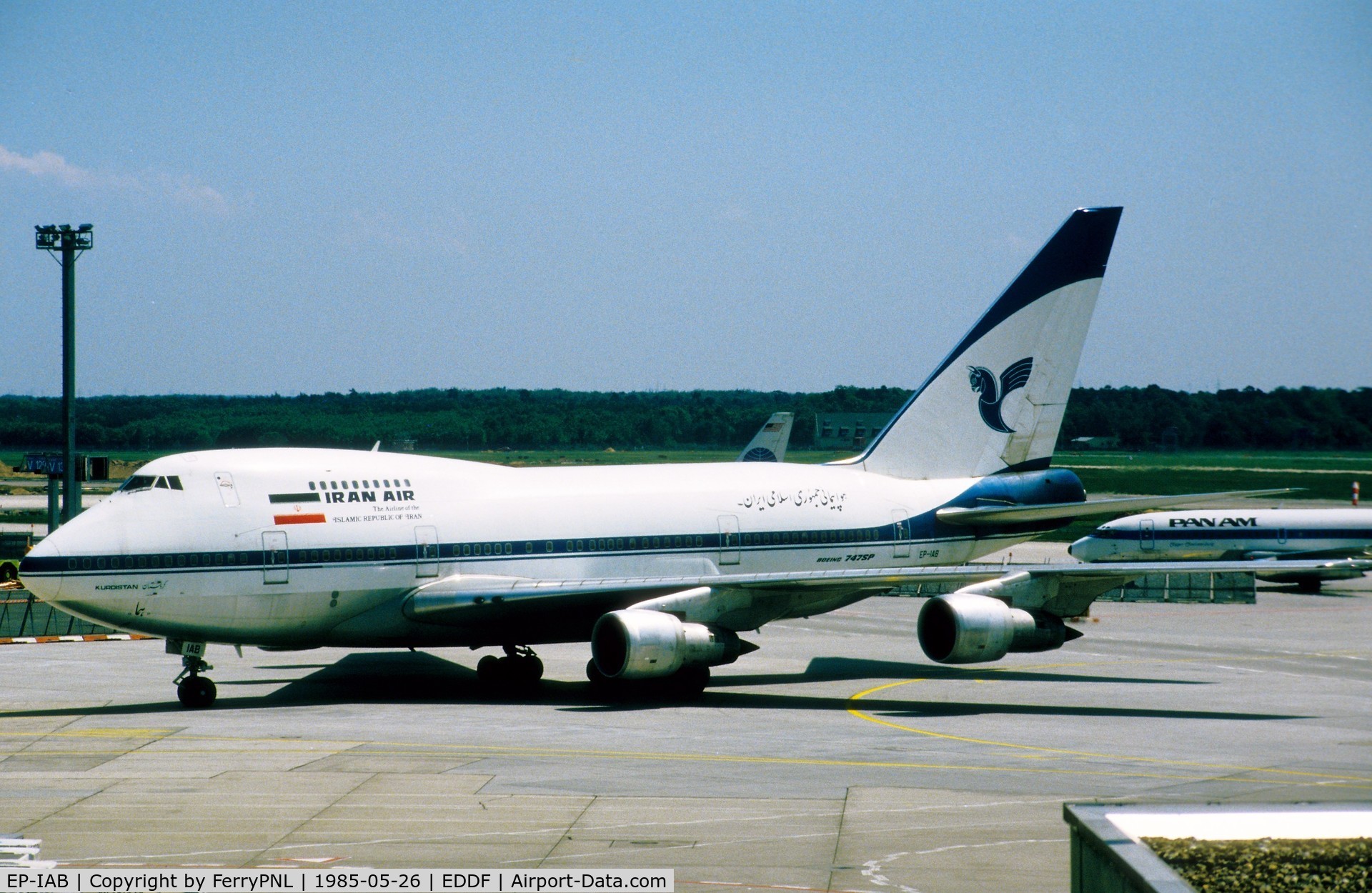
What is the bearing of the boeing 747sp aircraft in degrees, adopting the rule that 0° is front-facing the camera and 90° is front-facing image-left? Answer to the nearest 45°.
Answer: approximately 45°
